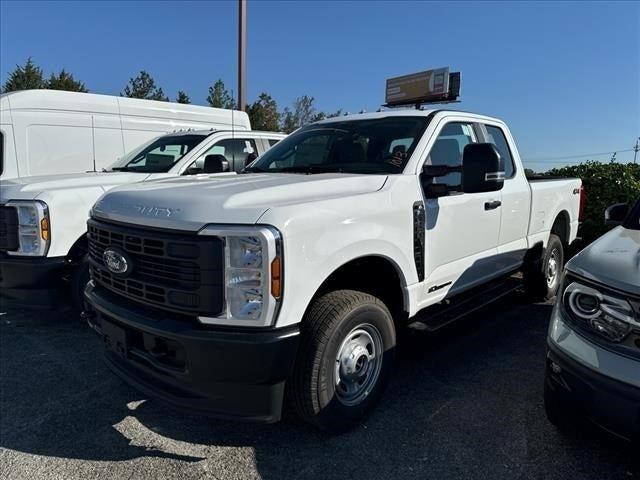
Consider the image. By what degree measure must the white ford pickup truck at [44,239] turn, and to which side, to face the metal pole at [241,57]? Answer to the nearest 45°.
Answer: approximately 180°

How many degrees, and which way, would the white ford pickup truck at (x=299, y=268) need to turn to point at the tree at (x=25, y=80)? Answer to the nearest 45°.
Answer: approximately 90° to its right

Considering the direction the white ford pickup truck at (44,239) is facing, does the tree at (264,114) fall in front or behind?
behind

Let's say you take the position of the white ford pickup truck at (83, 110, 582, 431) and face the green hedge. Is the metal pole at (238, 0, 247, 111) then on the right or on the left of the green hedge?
left

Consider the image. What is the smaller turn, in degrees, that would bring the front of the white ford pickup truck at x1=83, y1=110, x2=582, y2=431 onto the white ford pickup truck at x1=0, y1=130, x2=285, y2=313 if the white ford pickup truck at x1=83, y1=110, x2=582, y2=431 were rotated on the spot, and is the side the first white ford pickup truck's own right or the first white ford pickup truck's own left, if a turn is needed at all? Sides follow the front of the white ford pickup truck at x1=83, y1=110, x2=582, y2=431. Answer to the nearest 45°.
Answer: approximately 90° to the first white ford pickup truck's own right

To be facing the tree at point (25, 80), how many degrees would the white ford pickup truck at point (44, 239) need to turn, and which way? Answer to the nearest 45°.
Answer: approximately 135° to its right

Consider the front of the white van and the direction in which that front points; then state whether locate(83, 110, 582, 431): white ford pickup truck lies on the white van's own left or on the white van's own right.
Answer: on the white van's own left

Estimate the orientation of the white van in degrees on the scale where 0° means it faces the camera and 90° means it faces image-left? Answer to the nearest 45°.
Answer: approximately 45°

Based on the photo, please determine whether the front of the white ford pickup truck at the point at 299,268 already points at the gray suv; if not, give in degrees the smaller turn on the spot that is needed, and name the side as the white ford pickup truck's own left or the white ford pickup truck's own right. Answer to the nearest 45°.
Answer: approximately 135° to the white ford pickup truck's own left
